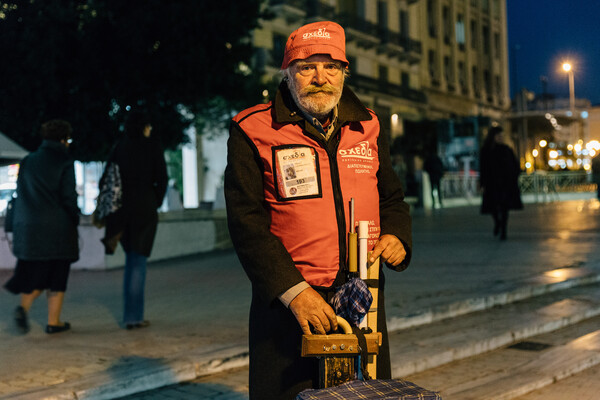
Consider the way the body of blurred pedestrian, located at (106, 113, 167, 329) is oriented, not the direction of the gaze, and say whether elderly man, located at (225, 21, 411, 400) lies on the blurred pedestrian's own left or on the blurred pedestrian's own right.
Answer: on the blurred pedestrian's own right

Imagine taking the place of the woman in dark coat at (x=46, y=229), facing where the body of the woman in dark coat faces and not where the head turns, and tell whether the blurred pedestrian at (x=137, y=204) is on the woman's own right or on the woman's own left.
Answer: on the woman's own right

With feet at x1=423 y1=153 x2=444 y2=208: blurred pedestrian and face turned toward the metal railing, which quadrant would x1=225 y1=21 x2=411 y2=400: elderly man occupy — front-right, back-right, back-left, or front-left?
back-right

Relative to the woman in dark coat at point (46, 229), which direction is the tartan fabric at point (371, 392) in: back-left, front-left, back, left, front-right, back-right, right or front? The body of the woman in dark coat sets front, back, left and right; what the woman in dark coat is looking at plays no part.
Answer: back-right

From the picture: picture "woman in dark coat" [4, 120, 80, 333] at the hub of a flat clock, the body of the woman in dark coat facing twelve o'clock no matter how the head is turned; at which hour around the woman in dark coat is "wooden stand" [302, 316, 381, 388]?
The wooden stand is roughly at 4 o'clock from the woman in dark coat.

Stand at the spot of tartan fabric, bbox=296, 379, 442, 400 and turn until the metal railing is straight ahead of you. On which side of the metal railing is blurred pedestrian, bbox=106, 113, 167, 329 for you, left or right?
left

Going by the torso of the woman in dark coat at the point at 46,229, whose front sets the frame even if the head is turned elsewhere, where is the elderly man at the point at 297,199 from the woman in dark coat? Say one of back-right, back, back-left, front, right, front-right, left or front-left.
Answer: back-right

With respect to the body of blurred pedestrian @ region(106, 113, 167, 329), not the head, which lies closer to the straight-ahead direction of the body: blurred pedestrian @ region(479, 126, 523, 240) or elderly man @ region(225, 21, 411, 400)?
the blurred pedestrian
